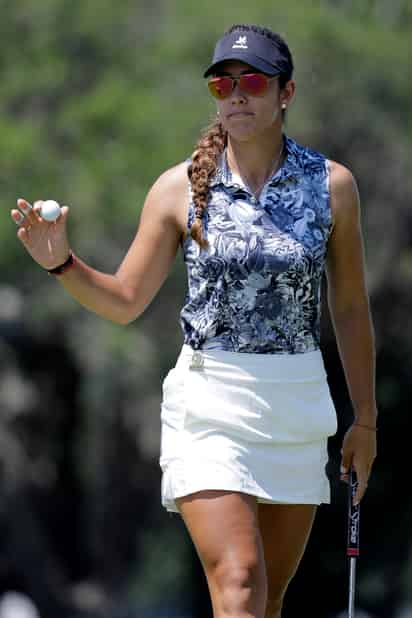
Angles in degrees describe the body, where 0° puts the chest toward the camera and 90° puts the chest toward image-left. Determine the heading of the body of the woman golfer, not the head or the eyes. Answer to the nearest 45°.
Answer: approximately 0°
